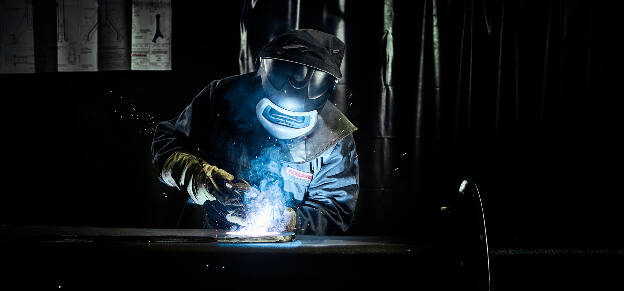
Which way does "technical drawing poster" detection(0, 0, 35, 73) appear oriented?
toward the camera

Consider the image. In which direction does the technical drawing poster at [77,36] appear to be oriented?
toward the camera

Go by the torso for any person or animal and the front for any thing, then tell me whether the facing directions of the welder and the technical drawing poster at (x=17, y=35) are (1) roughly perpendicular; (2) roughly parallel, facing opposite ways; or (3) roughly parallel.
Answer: roughly parallel

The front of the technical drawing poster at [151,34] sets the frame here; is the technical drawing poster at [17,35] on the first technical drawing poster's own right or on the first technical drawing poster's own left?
on the first technical drawing poster's own right

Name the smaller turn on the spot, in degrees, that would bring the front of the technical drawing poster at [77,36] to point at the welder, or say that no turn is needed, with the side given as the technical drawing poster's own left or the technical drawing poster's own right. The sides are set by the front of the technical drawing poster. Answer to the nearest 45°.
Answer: approximately 45° to the technical drawing poster's own left

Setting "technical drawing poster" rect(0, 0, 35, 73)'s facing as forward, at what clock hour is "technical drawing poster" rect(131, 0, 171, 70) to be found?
"technical drawing poster" rect(131, 0, 171, 70) is roughly at 10 o'clock from "technical drawing poster" rect(0, 0, 35, 73).

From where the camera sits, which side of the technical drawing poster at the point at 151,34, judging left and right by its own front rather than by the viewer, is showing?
front

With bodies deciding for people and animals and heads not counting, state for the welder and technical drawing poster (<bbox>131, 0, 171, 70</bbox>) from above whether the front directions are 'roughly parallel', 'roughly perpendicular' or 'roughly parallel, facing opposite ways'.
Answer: roughly parallel
